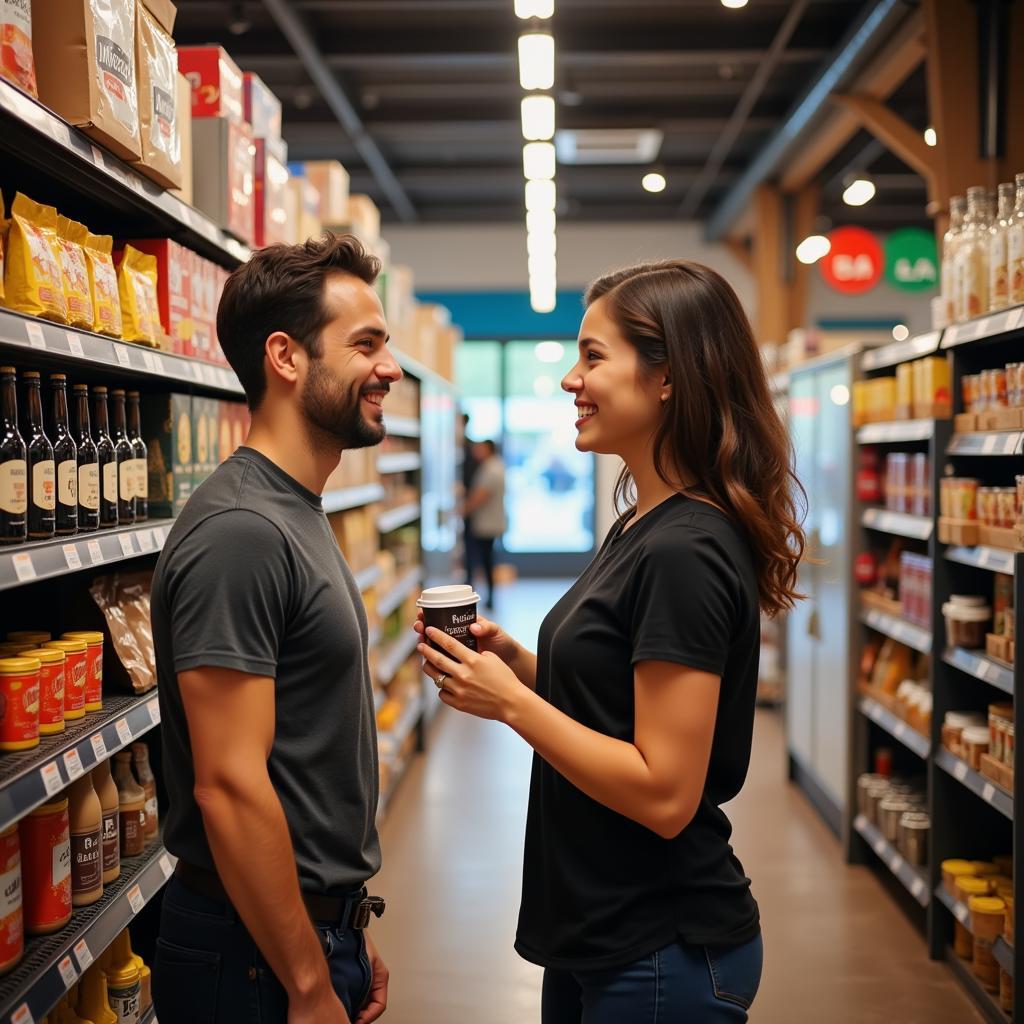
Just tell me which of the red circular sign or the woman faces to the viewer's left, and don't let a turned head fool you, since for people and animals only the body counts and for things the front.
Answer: the woman

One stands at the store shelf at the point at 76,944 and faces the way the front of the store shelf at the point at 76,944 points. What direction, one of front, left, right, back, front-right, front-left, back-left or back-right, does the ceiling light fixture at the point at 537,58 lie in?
left

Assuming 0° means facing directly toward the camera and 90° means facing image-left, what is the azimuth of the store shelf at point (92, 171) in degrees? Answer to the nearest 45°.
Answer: approximately 315°

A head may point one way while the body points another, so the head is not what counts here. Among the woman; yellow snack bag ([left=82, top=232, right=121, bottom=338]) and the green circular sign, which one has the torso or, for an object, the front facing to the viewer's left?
the woman

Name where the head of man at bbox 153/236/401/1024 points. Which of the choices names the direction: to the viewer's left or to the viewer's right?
to the viewer's right

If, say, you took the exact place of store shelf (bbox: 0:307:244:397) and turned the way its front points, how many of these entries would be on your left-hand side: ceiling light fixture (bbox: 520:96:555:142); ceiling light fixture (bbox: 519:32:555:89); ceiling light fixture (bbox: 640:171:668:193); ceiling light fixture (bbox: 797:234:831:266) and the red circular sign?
5

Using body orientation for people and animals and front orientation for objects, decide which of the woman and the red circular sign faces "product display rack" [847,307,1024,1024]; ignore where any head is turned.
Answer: the red circular sign

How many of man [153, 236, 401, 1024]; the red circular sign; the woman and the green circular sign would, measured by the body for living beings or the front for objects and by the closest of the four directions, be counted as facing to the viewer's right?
1

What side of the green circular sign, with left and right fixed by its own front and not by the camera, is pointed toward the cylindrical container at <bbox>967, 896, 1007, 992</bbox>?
front
